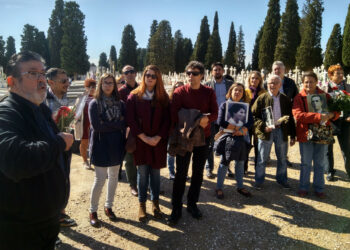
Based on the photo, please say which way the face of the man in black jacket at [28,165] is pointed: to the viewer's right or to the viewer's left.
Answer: to the viewer's right

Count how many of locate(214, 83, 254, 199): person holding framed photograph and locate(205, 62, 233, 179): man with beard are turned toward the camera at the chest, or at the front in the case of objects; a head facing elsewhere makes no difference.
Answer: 2

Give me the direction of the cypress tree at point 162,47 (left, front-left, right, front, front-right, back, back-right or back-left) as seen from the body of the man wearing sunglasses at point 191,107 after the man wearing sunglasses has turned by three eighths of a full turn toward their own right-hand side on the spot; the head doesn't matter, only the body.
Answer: front-right

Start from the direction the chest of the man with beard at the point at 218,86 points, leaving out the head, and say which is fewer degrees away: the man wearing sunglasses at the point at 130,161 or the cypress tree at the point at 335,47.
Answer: the man wearing sunglasses

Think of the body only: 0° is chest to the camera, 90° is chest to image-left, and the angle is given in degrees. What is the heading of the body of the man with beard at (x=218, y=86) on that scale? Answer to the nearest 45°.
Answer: approximately 0°

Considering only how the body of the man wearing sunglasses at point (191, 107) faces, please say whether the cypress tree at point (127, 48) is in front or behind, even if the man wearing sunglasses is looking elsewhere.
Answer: behind
